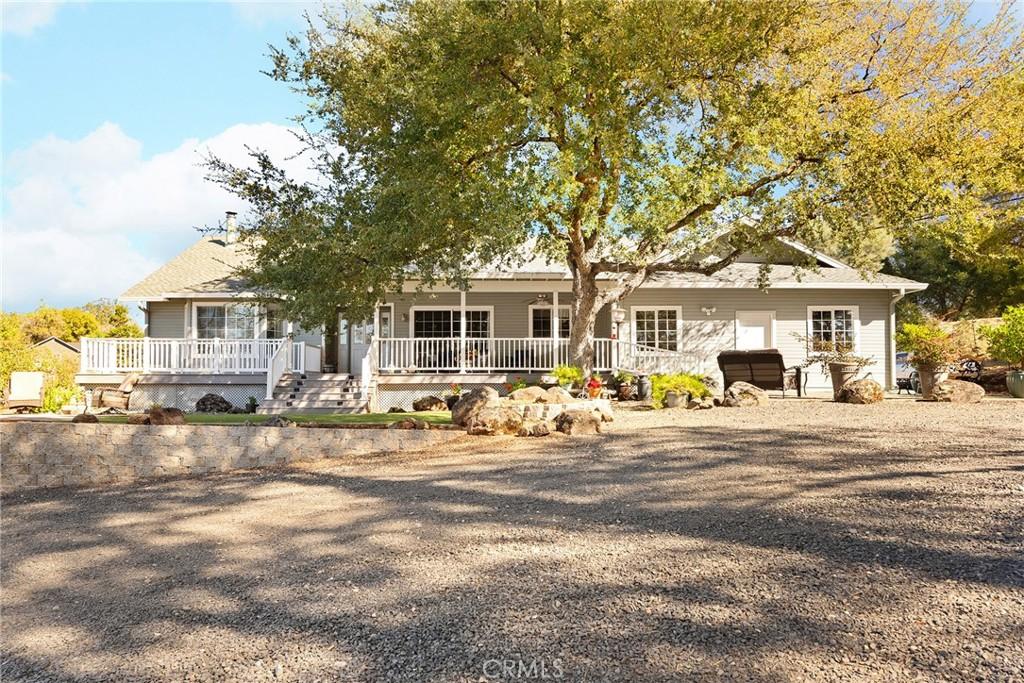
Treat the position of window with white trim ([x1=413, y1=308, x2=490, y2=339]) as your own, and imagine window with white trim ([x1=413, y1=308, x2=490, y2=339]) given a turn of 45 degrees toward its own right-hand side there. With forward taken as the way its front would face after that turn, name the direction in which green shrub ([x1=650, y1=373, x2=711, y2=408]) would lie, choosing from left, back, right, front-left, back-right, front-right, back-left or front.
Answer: left

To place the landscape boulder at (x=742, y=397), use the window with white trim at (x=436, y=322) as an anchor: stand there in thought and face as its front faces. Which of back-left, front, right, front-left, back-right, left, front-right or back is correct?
front-left

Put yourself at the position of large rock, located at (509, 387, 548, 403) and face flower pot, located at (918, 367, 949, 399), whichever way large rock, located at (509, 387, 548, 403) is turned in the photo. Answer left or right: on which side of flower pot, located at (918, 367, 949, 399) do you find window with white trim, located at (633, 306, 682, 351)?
left

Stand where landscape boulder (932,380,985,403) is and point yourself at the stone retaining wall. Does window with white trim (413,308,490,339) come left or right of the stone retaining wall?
right

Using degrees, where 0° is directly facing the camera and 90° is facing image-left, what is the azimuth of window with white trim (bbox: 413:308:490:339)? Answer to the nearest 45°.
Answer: approximately 0°

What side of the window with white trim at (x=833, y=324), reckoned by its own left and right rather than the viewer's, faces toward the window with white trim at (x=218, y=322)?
right

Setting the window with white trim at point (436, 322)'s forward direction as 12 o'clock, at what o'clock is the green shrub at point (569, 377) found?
The green shrub is roughly at 11 o'clock from the window with white trim.

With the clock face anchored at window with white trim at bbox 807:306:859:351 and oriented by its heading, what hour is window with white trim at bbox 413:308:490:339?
window with white trim at bbox 413:308:490:339 is roughly at 2 o'clock from window with white trim at bbox 807:306:859:351.

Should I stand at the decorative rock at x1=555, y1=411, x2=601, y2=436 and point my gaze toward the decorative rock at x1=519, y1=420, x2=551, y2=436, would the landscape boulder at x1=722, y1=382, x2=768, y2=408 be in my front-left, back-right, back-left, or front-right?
back-right

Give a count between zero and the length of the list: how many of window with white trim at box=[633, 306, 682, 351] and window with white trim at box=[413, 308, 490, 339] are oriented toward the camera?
2

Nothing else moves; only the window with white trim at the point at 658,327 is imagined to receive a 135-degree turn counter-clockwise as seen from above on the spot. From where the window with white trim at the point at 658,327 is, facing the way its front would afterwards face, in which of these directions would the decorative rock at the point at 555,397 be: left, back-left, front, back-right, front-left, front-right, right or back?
back-right
